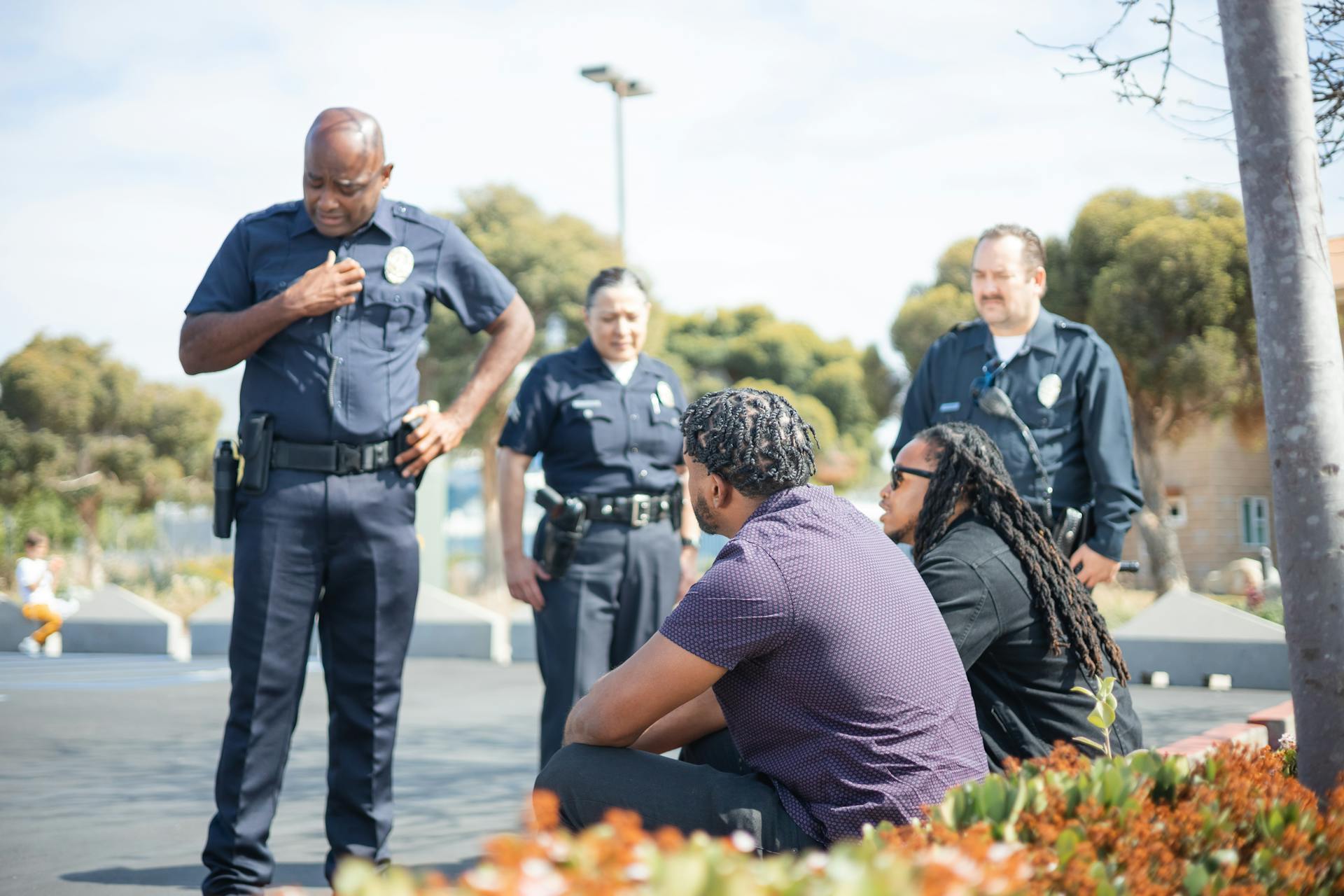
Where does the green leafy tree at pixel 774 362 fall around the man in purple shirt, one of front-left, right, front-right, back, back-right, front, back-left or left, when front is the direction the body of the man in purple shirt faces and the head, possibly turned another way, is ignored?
front-right

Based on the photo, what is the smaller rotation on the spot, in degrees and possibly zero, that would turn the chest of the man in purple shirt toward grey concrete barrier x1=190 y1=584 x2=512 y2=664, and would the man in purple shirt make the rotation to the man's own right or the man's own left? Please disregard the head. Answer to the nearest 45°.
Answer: approximately 45° to the man's own right

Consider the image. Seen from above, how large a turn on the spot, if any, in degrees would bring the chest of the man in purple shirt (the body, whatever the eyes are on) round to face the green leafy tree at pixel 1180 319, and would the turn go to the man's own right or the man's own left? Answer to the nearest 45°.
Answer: approximately 45° to the man's own right

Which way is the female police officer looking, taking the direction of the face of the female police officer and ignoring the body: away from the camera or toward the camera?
toward the camera

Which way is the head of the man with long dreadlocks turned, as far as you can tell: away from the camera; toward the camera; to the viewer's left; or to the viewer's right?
to the viewer's left

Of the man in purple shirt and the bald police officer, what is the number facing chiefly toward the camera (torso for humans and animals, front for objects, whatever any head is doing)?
1

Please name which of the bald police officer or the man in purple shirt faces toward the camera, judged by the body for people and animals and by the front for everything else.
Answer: the bald police officer

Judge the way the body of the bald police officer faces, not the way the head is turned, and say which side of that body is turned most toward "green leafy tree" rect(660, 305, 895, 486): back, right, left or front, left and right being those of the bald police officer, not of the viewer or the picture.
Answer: back

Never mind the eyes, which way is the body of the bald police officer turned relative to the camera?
toward the camera

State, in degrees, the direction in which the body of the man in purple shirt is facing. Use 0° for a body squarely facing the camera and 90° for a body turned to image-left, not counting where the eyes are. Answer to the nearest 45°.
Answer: approximately 135°

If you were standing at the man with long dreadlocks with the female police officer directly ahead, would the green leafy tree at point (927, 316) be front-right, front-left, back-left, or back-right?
front-right

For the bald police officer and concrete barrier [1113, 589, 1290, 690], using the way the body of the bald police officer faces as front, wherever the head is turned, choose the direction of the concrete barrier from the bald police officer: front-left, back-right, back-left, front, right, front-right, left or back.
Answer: back-left

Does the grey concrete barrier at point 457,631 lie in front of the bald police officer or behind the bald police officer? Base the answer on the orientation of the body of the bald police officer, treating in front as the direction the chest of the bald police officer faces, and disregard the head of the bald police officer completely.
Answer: behind

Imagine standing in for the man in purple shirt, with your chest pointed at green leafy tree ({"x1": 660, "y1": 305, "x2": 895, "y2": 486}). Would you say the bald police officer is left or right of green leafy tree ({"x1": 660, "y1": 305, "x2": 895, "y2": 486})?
left
